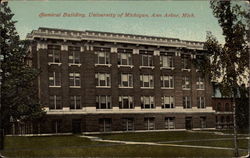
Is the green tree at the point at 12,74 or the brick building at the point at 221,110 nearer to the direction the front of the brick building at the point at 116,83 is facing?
the green tree

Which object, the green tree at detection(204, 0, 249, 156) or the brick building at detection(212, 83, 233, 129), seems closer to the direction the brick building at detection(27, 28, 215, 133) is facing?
the green tree

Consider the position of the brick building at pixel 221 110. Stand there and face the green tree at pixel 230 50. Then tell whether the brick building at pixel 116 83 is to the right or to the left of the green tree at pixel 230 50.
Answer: right

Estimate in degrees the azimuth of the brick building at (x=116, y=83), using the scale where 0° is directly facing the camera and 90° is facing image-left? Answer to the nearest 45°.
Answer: approximately 0°

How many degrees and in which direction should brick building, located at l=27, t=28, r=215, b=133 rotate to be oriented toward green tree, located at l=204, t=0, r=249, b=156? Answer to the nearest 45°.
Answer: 0° — it already faces it

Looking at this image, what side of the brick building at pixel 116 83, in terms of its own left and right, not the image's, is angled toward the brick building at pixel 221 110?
left
